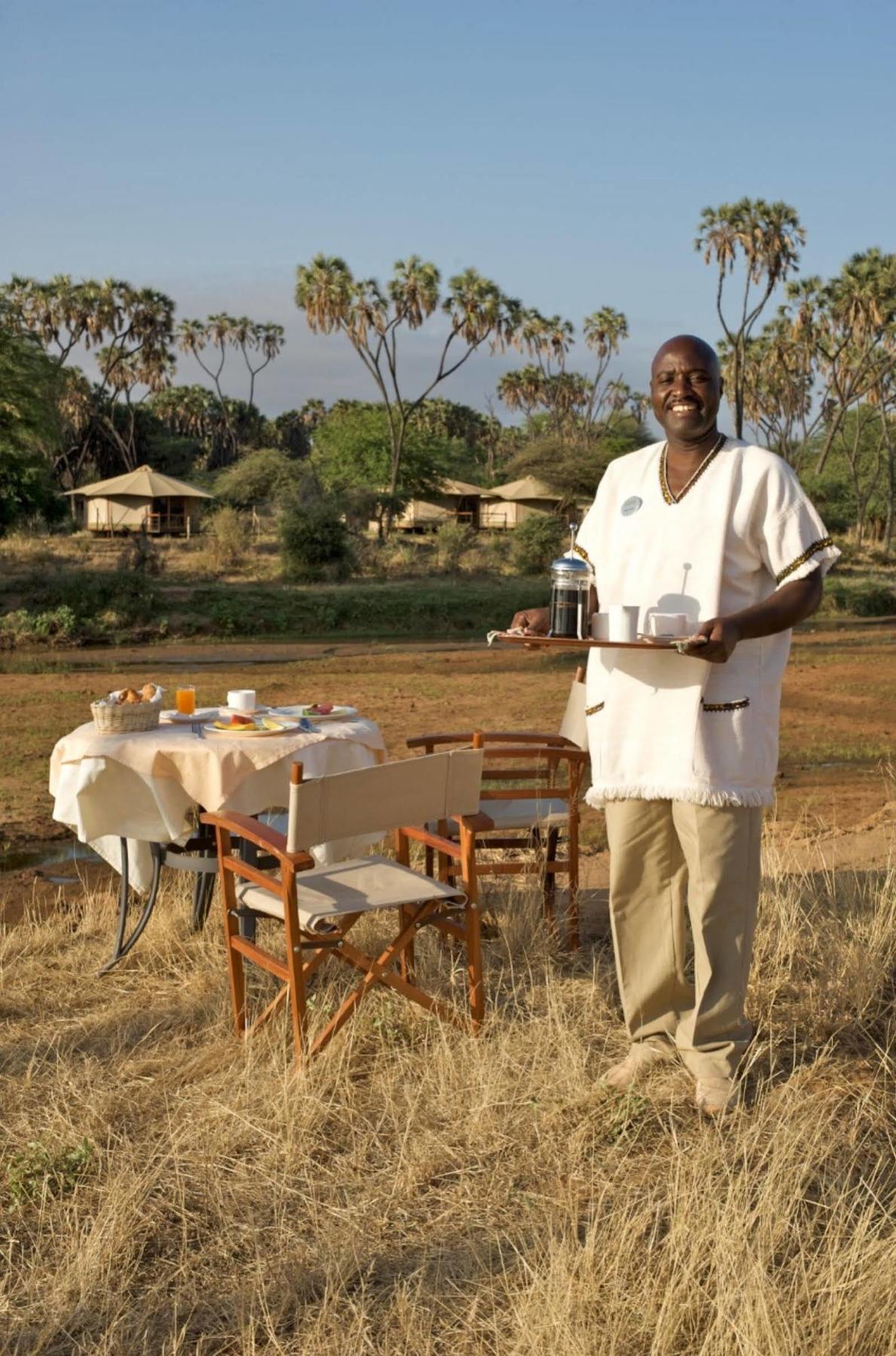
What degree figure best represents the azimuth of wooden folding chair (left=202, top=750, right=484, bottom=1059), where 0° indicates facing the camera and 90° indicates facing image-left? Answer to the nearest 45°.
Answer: approximately 135°

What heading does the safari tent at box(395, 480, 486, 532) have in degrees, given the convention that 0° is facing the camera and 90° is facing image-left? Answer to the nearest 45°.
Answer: approximately 315°

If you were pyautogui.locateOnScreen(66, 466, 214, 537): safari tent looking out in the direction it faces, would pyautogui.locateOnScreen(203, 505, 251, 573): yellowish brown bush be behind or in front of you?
in front

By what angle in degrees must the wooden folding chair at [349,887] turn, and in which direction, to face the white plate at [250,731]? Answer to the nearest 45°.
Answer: approximately 45° to its right

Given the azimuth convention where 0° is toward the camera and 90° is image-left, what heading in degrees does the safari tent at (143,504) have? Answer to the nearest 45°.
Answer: approximately 315°

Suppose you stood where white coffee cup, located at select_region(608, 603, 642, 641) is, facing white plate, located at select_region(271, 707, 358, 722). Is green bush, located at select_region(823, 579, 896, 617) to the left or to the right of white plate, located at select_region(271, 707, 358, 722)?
right

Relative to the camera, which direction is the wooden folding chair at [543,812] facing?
to the viewer's left
